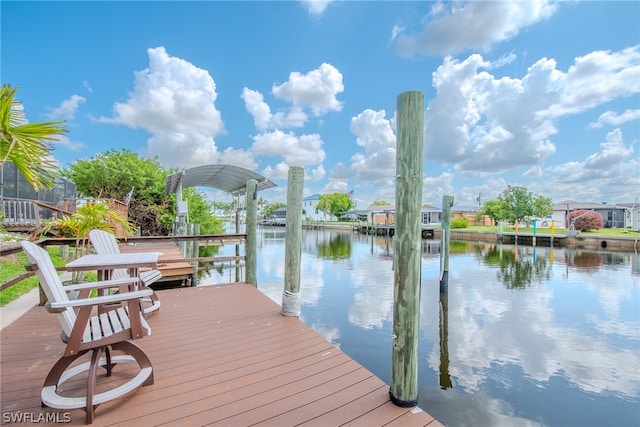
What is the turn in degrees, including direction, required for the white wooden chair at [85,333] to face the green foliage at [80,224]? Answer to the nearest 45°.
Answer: approximately 90° to its left

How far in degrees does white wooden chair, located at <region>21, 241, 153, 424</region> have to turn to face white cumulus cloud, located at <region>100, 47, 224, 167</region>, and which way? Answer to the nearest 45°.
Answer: approximately 90° to its left

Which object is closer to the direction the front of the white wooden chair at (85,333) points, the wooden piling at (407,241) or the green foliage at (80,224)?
the wooden piling

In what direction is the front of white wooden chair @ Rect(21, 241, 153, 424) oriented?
to the viewer's right

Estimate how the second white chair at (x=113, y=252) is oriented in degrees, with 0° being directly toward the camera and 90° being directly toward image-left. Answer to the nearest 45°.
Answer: approximately 315°

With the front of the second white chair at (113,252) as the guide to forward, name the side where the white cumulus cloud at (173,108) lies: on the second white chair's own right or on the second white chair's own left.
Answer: on the second white chair's own left

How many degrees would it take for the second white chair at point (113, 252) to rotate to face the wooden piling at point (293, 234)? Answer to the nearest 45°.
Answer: approximately 45° to its left

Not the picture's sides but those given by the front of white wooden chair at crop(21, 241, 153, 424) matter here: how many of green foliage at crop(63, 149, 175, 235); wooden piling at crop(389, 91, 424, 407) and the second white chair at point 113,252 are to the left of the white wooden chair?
2

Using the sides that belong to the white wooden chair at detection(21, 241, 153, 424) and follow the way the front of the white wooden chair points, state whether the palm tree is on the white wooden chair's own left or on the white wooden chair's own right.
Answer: on the white wooden chair's own left
